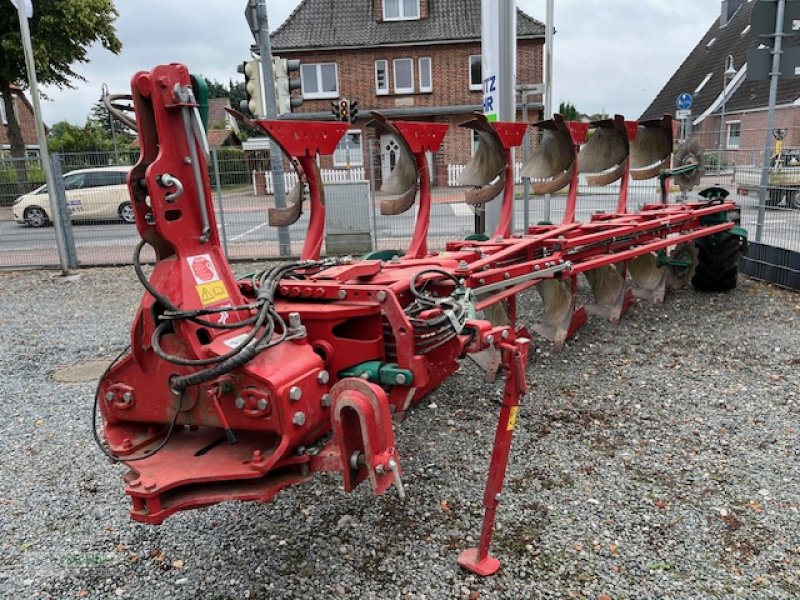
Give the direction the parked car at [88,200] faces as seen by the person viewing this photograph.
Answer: facing to the left of the viewer

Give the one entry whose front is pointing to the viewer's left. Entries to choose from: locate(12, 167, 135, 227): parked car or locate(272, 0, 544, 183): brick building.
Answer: the parked car

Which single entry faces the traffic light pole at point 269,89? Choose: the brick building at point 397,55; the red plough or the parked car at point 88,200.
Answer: the brick building

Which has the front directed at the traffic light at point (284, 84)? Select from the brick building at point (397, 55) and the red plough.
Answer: the brick building

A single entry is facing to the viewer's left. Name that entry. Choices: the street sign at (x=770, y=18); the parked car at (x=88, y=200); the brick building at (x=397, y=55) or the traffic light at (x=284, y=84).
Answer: the parked car

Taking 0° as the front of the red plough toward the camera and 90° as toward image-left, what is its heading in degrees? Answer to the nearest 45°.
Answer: approximately 45°

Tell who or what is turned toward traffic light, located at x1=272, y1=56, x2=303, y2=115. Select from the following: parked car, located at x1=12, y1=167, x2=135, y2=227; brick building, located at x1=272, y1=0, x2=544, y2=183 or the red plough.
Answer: the brick building
